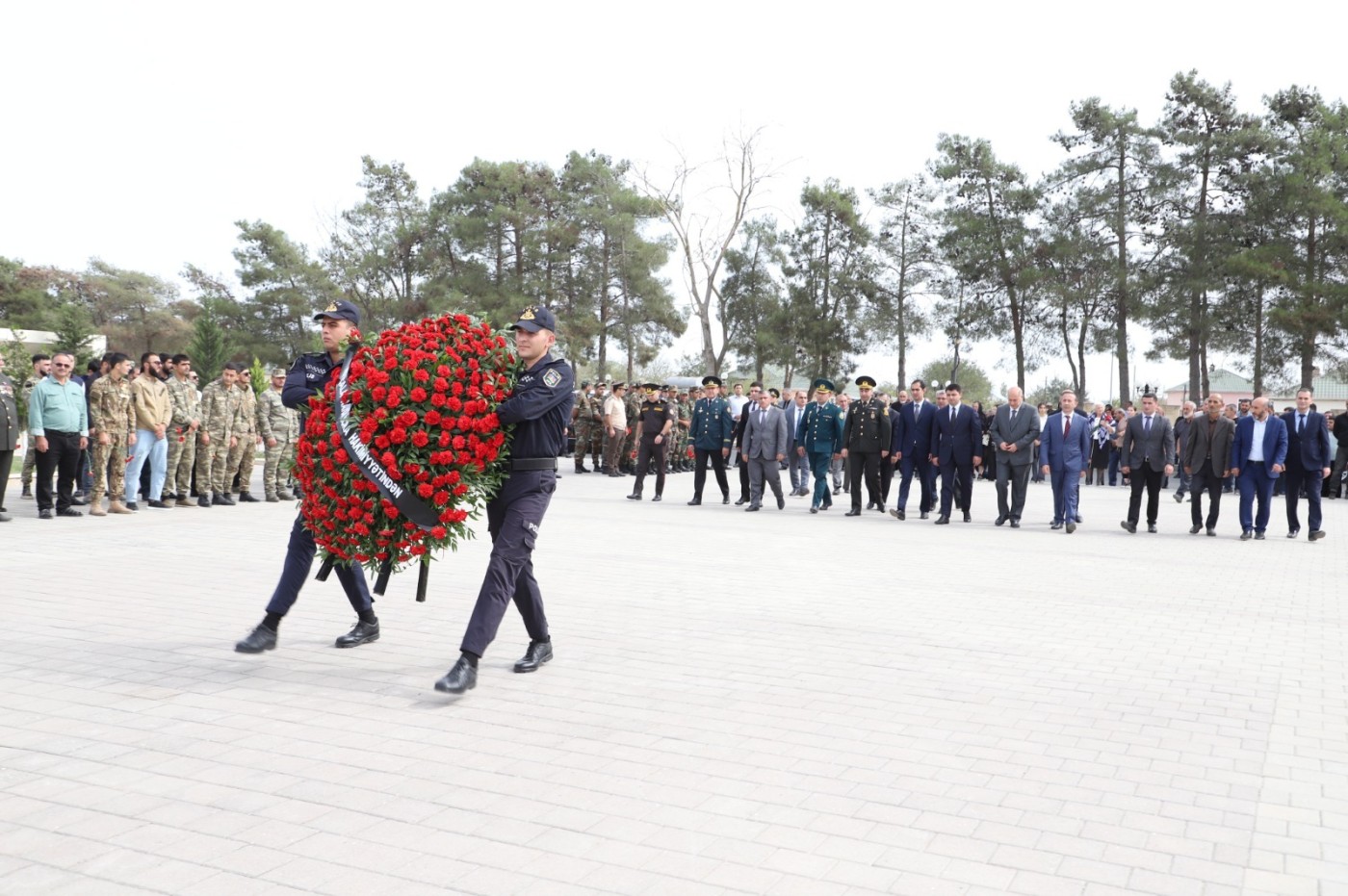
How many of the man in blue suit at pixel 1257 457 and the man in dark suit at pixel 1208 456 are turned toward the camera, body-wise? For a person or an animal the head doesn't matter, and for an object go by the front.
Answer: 2

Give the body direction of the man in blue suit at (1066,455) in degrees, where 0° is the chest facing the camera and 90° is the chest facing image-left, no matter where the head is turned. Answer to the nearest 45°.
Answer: approximately 0°

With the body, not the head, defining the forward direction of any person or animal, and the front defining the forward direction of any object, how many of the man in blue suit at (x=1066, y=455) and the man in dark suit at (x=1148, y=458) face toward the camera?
2

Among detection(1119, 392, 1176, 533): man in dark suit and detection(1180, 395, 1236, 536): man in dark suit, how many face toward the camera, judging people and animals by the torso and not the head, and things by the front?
2

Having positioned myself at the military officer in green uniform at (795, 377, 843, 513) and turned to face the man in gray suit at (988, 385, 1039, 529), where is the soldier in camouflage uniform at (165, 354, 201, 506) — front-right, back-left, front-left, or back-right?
back-right

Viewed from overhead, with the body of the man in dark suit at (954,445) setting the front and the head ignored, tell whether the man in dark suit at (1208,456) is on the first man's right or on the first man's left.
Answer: on the first man's left
